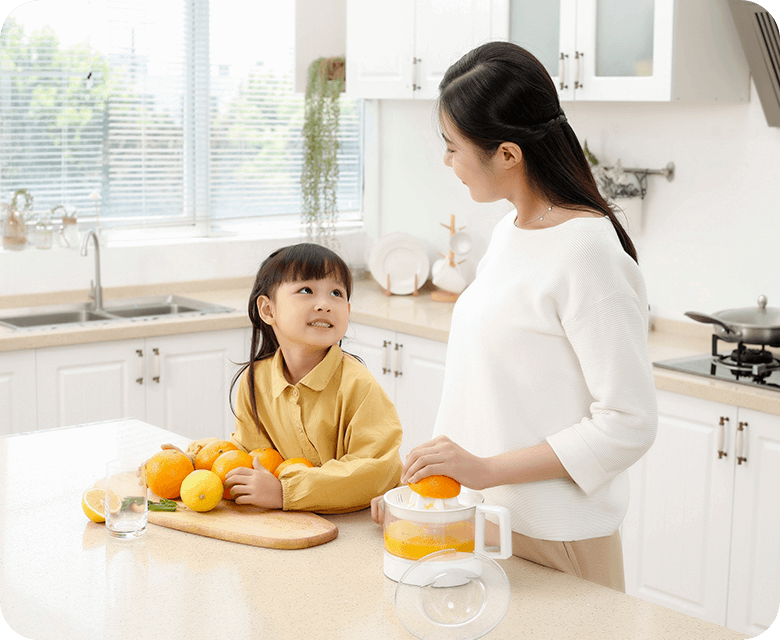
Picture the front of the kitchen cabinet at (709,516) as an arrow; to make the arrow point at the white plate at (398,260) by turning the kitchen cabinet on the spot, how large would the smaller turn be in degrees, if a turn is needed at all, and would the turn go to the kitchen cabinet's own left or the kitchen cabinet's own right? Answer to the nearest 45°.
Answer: approximately 90° to the kitchen cabinet's own right

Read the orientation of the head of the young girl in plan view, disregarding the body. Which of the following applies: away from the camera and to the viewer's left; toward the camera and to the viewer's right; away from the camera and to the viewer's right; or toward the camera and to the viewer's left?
toward the camera and to the viewer's right

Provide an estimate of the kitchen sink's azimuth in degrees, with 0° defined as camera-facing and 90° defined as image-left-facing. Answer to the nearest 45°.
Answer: approximately 315°

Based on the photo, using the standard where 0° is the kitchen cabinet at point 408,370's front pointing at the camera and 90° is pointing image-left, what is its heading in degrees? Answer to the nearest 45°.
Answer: approximately 45°

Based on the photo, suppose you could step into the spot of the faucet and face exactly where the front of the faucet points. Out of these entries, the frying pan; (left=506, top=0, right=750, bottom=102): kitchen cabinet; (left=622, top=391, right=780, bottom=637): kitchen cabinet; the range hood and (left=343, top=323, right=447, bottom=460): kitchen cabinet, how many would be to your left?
5

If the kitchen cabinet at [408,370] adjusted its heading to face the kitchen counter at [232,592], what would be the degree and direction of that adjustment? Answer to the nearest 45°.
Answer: approximately 45° to its left

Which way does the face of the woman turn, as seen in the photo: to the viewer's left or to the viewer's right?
to the viewer's left

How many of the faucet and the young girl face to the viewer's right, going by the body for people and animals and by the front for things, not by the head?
0

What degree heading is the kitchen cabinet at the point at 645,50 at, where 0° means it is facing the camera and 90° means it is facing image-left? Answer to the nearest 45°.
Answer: approximately 45°

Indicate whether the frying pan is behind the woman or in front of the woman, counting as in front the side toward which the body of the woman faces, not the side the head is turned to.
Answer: behind

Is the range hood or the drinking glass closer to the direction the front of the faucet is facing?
the drinking glass
